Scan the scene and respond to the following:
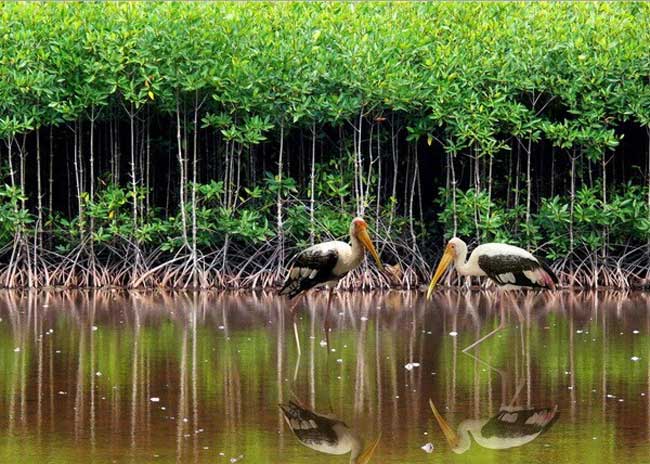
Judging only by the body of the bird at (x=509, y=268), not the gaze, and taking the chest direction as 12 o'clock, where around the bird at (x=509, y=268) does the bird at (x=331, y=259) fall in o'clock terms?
the bird at (x=331, y=259) is roughly at 12 o'clock from the bird at (x=509, y=268).

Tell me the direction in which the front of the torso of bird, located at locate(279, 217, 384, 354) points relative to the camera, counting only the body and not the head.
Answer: to the viewer's right

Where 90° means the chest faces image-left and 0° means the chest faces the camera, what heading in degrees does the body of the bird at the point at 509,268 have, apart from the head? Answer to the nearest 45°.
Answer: approximately 90°

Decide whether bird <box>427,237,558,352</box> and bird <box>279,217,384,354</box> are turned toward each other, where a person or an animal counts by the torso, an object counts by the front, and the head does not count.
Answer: yes

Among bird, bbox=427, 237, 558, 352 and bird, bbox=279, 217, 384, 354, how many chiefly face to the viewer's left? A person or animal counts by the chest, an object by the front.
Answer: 1

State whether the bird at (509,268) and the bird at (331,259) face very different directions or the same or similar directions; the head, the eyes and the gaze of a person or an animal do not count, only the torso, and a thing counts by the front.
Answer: very different directions

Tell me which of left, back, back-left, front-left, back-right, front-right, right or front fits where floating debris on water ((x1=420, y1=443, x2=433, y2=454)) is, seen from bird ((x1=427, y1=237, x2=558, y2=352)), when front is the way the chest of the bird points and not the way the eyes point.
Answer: left

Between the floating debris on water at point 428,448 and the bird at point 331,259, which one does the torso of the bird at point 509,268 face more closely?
the bird

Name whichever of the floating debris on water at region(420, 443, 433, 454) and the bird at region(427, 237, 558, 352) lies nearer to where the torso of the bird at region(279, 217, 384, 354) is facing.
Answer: the bird

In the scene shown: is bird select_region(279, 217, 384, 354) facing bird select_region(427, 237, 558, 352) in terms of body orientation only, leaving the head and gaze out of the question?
yes

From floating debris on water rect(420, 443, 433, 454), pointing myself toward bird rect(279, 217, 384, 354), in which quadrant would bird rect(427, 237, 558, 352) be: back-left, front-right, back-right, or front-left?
front-right

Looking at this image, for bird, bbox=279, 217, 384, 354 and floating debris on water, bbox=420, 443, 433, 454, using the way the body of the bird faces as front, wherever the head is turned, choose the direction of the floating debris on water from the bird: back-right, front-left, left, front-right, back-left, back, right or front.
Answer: right
